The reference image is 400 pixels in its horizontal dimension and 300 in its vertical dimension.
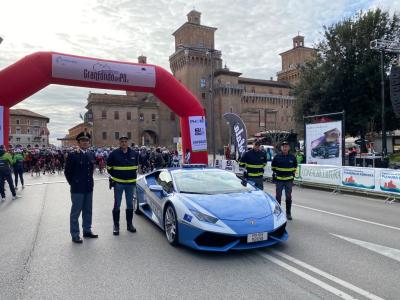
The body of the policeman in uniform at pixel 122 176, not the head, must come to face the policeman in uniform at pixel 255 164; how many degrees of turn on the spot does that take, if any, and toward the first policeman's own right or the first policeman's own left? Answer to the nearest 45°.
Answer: approximately 90° to the first policeman's own left

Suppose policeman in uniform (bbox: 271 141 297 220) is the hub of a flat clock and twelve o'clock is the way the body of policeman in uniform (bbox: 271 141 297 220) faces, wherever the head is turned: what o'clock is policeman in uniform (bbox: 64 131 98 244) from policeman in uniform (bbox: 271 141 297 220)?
policeman in uniform (bbox: 64 131 98 244) is roughly at 2 o'clock from policeman in uniform (bbox: 271 141 297 220).

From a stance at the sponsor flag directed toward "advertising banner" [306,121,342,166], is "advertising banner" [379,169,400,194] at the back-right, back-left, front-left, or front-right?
front-right

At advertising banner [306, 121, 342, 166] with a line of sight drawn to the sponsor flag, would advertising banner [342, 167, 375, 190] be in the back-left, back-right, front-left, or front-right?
back-left

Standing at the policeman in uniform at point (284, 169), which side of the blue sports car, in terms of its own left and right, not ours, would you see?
left

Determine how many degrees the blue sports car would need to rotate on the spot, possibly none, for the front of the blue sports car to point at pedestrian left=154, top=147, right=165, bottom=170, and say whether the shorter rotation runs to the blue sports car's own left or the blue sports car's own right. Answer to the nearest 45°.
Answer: approximately 135° to the blue sports car's own left

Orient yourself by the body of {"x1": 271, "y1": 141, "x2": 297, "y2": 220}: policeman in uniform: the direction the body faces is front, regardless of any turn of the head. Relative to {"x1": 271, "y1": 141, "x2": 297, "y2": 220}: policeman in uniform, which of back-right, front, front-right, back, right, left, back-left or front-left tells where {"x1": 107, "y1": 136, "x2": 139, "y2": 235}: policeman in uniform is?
front-right

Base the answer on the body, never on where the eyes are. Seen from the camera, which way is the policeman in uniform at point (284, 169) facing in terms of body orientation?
toward the camera

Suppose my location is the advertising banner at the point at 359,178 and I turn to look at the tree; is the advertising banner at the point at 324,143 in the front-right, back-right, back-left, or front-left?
front-left

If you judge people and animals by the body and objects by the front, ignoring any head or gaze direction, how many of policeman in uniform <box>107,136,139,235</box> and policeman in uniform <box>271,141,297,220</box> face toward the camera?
2

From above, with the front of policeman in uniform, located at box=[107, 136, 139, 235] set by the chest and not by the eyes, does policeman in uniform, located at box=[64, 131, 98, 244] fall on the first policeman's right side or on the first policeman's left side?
on the first policeman's right side

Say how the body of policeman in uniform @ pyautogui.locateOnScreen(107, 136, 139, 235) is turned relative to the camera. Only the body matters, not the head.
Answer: toward the camera

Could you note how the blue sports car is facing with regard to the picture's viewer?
facing the viewer and to the right of the viewer
